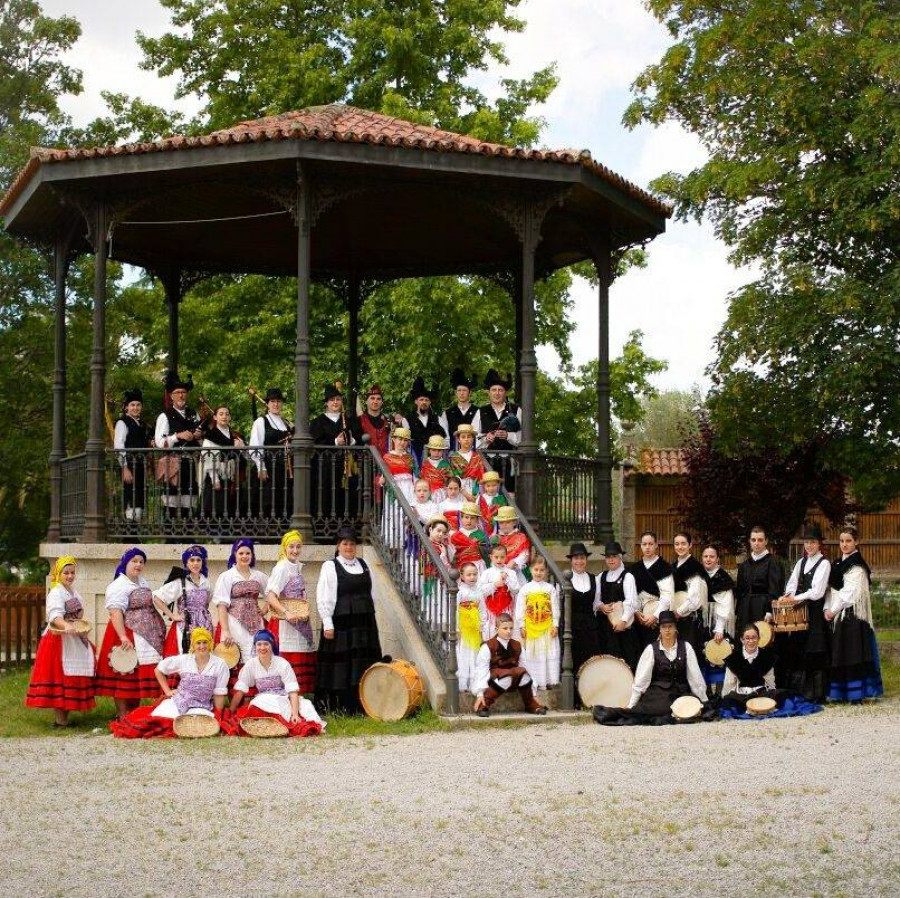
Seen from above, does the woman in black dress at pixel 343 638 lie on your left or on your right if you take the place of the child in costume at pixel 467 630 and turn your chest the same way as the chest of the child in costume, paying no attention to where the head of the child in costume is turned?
on your right

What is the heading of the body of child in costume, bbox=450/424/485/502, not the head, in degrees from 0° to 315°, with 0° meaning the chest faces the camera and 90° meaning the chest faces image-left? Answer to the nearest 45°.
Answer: approximately 0°

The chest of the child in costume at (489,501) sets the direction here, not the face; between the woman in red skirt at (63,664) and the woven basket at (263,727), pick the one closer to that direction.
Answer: the woven basket

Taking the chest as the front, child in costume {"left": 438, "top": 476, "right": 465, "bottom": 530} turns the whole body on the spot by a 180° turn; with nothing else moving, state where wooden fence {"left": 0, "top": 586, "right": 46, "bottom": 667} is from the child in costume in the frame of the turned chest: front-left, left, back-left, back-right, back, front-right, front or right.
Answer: front-left
